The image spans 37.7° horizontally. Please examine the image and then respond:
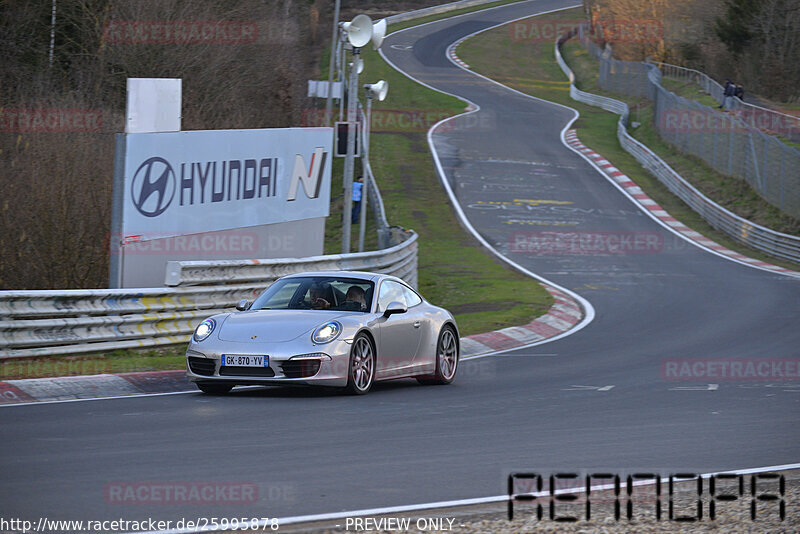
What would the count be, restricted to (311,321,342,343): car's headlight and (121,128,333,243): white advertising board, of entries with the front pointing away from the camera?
0

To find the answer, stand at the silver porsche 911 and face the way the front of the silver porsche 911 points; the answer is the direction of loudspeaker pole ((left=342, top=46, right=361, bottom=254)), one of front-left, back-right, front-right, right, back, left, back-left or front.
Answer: back-right

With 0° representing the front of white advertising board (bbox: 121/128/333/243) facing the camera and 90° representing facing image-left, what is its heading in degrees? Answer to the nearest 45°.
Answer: approximately 315°

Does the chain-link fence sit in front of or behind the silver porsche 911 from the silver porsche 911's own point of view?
behind

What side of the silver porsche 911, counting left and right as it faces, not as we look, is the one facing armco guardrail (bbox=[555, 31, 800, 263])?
back

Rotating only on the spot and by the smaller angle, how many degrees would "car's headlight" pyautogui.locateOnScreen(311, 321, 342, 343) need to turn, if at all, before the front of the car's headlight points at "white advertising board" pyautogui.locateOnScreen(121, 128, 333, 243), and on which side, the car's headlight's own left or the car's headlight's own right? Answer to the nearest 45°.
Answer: approximately 135° to the car's headlight's own right

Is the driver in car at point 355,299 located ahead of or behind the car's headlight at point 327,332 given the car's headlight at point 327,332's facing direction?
behind
